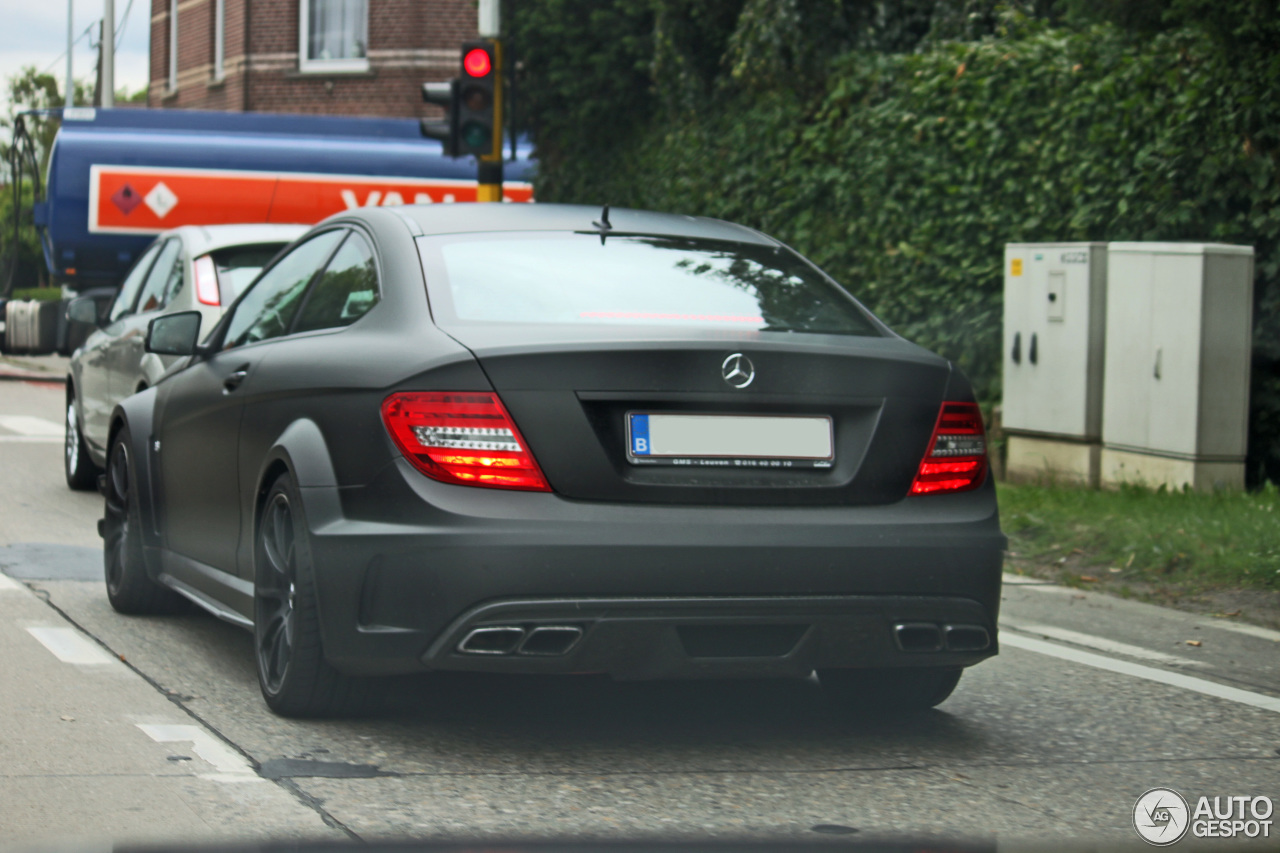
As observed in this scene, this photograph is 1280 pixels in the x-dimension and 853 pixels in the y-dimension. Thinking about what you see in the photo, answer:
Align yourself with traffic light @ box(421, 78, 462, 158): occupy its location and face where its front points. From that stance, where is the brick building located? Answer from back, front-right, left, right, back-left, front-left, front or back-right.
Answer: right

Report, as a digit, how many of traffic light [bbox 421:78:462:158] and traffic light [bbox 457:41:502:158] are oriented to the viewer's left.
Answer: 1

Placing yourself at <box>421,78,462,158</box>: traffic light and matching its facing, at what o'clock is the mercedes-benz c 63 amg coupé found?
The mercedes-benz c 63 amg coupé is roughly at 9 o'clock from the traffic light.

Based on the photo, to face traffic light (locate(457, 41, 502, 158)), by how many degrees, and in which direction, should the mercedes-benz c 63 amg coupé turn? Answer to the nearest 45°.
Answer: approximately 45° to its right

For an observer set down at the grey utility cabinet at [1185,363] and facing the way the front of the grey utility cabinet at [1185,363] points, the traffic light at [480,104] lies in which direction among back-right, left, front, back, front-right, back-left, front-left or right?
right

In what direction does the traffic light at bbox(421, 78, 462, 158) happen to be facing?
to the viewer's left

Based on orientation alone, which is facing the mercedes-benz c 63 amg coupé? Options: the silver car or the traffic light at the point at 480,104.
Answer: the traffic light

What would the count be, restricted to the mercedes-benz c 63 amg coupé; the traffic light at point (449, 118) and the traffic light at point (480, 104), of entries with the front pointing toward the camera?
1

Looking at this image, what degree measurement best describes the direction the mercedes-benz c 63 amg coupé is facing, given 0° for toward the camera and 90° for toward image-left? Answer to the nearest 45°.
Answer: approximately 135°

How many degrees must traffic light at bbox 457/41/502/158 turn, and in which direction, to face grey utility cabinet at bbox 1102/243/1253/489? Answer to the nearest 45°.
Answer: approximately 45° to its left

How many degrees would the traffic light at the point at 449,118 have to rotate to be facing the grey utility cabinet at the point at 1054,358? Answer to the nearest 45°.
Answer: approximately 135° to its left

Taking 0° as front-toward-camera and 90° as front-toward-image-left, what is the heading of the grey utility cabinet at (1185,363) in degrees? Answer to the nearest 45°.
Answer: approximately 45°

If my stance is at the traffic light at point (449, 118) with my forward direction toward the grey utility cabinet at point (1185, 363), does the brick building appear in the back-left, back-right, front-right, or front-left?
back-left

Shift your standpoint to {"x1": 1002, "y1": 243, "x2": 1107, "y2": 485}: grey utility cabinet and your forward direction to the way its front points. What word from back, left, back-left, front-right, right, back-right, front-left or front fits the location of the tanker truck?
right

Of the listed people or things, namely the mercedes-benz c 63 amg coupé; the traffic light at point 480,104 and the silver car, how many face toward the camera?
1
